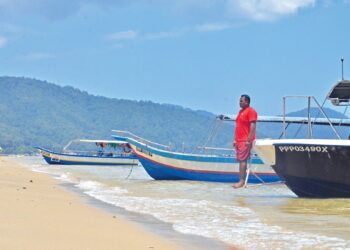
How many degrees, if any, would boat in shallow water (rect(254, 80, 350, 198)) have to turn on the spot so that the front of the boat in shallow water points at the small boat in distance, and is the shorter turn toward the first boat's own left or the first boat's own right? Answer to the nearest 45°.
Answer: approximately 45° to the first boat's own right

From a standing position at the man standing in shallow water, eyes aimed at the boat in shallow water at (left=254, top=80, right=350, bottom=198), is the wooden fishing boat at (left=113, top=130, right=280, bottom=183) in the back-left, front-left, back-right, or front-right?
back-left

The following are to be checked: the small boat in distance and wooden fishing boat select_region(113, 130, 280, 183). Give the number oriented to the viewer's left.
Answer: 2

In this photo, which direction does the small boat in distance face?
to the viewer's left

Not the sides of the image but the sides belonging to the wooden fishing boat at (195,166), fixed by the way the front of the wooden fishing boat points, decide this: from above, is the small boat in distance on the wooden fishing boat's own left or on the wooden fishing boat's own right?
on the wooden fishing boat's own right

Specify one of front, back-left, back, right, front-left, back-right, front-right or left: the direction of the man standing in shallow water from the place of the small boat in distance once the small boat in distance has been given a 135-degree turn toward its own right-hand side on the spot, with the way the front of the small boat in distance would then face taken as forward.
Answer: back-right

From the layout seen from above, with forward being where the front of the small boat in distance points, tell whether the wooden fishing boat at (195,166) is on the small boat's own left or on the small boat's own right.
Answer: on the small boat's own left

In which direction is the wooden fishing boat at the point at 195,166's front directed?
to the viewer's left

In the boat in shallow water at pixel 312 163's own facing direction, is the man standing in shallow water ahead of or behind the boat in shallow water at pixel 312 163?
ahead

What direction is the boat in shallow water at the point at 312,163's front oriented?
to the viewer's left

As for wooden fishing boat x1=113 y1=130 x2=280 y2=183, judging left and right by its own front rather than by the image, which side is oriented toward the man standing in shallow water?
left
